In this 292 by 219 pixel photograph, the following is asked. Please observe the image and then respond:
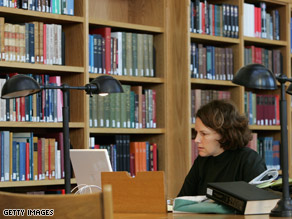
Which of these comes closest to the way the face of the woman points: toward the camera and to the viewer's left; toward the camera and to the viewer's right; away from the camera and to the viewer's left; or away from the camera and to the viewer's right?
toward the camera and to the viewer's left

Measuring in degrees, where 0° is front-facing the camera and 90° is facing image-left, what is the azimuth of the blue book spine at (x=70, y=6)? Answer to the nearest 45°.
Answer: approximately 0°

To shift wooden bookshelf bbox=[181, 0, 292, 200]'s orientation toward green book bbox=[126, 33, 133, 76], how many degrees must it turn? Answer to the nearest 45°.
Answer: approximately 45° to its right

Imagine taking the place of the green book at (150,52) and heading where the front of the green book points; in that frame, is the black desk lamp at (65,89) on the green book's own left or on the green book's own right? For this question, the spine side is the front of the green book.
on the green book's own right

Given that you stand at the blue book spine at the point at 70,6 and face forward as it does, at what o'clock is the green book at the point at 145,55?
The green book is roughly at 8 o'clock from the blue book spine.

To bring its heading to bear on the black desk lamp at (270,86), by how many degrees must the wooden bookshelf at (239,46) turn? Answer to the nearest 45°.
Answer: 0° — it already faces it

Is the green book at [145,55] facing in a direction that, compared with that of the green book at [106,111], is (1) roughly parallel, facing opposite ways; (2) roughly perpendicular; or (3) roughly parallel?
roughly parallel
